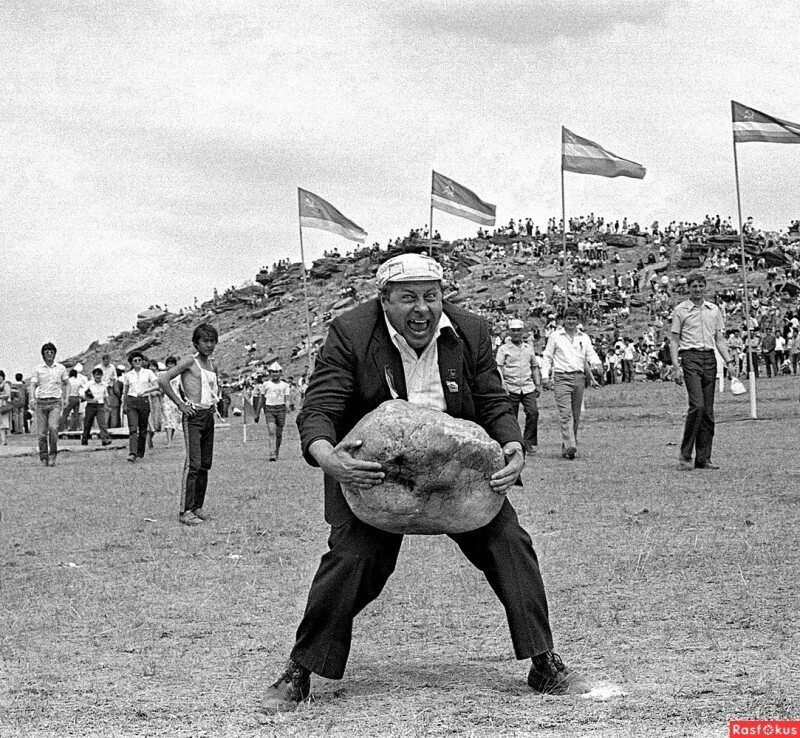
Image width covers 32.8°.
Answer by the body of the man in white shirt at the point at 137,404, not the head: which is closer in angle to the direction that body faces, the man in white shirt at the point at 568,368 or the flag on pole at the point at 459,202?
the man in white shirt

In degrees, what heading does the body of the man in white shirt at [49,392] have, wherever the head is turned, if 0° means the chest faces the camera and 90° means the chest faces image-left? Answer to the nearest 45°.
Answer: approximately 0°

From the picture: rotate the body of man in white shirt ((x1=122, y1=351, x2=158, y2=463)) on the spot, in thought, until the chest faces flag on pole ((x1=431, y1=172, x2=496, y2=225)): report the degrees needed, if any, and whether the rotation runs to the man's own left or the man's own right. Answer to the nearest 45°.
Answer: approximately 135° to the man's own left

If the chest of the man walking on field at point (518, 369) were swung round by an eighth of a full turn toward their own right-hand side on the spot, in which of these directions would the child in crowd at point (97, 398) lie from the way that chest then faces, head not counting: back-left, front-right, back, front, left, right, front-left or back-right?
right

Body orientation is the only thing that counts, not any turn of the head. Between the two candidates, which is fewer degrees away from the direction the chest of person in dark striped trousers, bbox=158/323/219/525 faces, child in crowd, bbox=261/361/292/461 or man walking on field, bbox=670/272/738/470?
the man walking on field
